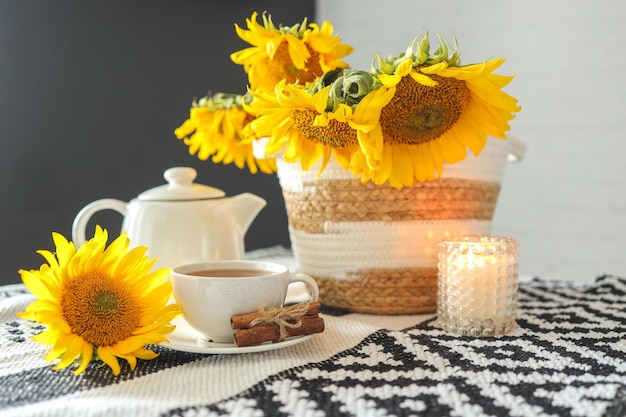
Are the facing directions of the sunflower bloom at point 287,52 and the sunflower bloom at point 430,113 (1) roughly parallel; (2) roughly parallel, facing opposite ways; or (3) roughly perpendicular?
roughly parallel

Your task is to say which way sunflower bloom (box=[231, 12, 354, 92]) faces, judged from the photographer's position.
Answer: facing the viewer

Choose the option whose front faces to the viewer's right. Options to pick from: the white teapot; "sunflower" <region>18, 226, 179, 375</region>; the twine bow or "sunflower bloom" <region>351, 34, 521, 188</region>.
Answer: the white teapot

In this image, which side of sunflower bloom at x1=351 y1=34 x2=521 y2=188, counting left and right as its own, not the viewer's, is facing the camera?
front

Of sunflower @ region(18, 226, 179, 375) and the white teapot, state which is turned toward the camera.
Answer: the sunflower

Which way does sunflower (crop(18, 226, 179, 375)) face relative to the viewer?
toward the camera

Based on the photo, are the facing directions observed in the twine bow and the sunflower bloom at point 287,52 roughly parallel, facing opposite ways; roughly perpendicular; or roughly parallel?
roughly parallel

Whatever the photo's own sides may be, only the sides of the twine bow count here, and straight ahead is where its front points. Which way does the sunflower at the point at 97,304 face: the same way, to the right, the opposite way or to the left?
the same way

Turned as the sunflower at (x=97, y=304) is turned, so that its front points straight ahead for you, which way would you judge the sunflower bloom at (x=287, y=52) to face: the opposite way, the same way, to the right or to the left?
the same way

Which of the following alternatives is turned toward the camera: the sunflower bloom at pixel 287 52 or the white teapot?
the sunflower bloom

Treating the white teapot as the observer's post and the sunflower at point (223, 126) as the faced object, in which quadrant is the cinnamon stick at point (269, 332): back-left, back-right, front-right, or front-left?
back-right

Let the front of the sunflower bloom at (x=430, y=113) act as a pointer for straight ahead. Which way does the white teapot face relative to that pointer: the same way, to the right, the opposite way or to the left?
to the left

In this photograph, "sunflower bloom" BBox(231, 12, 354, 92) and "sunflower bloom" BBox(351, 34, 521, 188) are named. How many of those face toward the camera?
2

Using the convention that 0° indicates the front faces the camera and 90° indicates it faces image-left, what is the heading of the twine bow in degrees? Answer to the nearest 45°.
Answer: approximately 0°
